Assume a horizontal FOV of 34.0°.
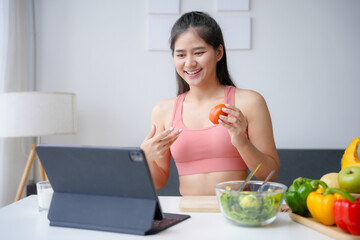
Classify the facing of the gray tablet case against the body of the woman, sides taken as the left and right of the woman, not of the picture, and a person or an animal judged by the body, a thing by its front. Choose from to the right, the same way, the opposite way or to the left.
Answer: the opposite way

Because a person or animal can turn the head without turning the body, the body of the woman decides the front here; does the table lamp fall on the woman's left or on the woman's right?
on the woman's right

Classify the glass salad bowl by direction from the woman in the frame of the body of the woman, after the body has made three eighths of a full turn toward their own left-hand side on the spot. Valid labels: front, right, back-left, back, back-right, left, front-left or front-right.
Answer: right

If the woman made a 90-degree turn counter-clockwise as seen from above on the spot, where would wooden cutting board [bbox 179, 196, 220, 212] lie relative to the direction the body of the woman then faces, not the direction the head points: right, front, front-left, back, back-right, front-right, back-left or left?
front-right

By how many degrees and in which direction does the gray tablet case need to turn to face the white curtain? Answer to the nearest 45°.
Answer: approximately 45° to its left

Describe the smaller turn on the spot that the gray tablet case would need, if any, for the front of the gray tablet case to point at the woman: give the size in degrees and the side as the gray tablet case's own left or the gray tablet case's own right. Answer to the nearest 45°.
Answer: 0° — it already faces them

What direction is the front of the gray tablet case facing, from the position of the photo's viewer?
facing away from the viewer and to the right of the viewer

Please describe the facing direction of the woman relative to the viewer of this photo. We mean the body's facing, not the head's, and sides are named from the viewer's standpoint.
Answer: facing the viewer and to the left of the viewer

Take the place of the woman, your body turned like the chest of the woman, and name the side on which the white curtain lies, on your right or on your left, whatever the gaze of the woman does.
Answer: on your right

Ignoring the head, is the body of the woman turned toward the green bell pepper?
no

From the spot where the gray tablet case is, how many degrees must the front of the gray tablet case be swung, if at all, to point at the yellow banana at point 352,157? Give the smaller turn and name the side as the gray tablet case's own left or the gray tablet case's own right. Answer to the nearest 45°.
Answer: approximately 45° to the gray tablet case's own right
